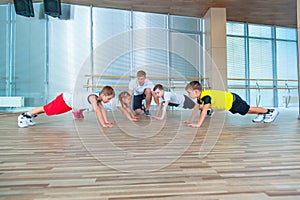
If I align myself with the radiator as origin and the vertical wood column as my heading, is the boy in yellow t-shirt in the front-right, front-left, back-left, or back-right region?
front-right

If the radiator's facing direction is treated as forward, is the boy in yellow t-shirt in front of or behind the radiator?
in front

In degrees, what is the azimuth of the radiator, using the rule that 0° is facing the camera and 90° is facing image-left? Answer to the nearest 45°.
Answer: approximately 0°

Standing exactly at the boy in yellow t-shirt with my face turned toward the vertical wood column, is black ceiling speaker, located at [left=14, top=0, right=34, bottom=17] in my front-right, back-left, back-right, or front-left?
front-left

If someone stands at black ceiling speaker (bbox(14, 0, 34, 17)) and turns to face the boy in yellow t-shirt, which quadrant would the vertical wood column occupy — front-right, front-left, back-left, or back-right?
front-left

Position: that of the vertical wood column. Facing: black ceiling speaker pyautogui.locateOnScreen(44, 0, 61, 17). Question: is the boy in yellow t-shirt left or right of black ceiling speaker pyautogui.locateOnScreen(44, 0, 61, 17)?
left

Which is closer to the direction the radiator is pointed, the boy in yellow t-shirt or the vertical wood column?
the boy in yellow t-shirt
